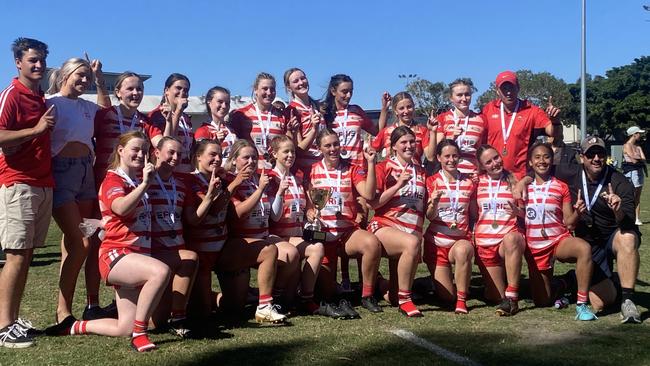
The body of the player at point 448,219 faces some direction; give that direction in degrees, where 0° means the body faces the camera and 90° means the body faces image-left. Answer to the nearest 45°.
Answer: approximately 0°

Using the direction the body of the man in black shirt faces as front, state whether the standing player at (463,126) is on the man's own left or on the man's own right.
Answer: on the man's own right

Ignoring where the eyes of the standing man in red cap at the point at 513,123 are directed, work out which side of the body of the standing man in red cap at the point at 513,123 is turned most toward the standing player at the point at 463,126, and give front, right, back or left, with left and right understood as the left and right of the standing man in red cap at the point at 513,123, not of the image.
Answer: right
